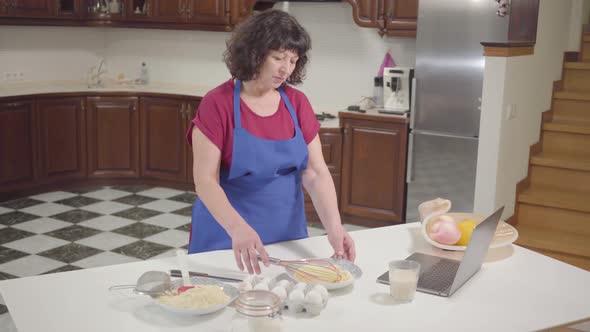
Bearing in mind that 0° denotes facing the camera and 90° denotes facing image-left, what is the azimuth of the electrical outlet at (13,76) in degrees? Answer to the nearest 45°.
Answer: approximately 0°

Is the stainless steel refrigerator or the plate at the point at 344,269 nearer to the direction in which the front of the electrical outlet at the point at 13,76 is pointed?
the plate

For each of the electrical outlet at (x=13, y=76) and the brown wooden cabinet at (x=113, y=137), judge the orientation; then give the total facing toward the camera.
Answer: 2

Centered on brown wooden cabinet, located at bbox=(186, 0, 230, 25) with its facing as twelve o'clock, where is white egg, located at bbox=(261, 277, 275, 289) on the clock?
The white egg is roughly at 12 o'clock from the brown wooden cabinet.

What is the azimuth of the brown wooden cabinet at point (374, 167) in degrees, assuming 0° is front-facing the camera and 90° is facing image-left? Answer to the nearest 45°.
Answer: approximately 45°

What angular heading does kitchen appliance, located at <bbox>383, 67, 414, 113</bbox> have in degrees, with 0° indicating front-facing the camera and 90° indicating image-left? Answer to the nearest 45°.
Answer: approximately 0°

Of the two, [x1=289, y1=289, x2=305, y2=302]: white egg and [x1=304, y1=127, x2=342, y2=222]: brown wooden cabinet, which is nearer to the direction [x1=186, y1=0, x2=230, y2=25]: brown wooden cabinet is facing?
the white egg
